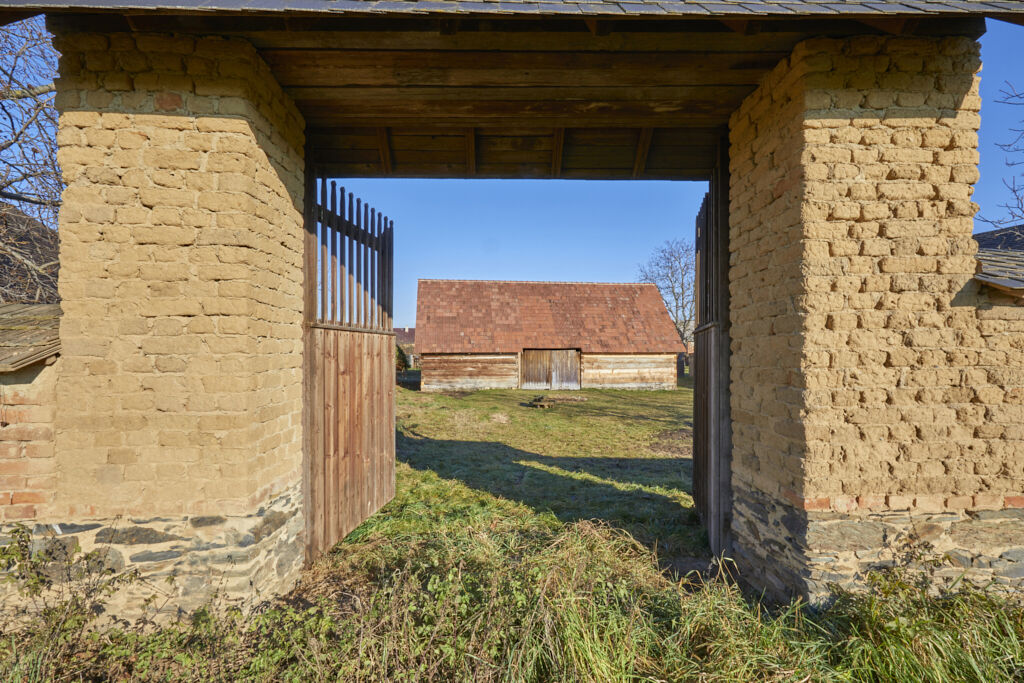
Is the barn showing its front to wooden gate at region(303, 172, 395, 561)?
yes

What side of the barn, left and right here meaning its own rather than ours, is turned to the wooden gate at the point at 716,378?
front

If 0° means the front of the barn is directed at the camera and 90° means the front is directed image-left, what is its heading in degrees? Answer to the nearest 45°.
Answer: approximately 0°
